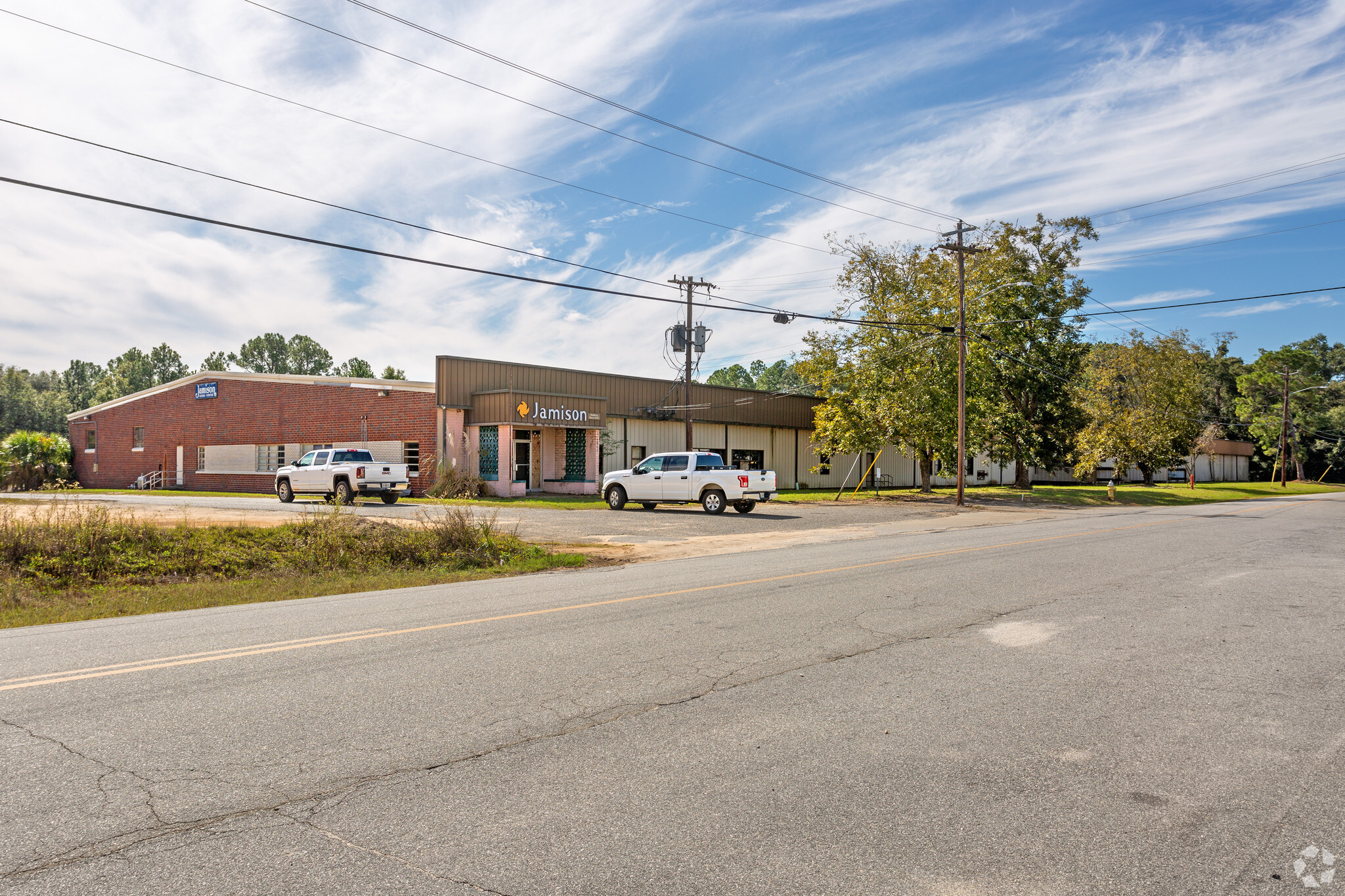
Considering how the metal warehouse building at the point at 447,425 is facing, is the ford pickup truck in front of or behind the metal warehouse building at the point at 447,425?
in front

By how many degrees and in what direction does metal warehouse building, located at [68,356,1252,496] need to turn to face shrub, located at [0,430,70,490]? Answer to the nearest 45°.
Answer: approximately 135° to its right

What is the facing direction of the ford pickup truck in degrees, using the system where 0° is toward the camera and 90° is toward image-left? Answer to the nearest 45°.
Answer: approximately 135°

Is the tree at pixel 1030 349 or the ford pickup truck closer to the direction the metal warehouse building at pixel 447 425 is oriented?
the ford pickup truck

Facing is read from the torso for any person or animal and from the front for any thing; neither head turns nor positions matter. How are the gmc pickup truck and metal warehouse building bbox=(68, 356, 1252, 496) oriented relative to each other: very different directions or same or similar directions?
very different directions

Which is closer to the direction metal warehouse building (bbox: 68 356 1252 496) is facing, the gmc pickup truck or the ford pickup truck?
the ford pickup truck

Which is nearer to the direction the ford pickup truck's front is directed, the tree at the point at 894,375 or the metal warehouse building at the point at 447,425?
the metal warehouse building

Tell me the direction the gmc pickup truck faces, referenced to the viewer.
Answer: facing away from the viewer and to the left of the viewer

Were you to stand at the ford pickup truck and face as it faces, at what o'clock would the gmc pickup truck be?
The gmc pickup truck is roughly at 11 o'clock from the ford pickup truck.

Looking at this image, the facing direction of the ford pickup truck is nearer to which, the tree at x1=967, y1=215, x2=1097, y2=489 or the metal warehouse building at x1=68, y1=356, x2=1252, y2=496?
the metal warehouse building

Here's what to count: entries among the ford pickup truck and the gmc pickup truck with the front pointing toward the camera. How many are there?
0

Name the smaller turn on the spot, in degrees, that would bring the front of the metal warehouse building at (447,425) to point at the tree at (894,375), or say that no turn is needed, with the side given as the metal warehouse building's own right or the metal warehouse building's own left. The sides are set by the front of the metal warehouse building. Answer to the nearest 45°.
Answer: approximately 45° to the metal warehouse building's own left

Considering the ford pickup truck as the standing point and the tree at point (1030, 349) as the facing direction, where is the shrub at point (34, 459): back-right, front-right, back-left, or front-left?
back-left

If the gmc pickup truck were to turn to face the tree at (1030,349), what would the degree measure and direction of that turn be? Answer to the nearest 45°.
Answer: approximately 135° to its right

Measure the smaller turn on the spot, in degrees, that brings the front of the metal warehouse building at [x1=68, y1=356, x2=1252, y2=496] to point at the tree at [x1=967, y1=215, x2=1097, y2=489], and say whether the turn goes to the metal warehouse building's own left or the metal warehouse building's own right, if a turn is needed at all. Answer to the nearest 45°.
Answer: approximately 45° to the metal warehouse building's own left

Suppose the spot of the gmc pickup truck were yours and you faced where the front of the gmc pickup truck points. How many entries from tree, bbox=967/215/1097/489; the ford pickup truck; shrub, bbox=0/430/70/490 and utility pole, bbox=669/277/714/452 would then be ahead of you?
1

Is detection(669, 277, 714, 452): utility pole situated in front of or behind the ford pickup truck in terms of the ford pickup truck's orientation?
in front

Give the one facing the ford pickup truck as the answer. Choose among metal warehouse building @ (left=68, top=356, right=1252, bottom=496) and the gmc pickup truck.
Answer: the metal warehouse building

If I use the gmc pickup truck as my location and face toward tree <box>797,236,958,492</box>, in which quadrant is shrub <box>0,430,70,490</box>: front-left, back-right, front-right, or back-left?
back-left

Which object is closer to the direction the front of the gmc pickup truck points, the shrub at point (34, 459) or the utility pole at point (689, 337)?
the shrub
